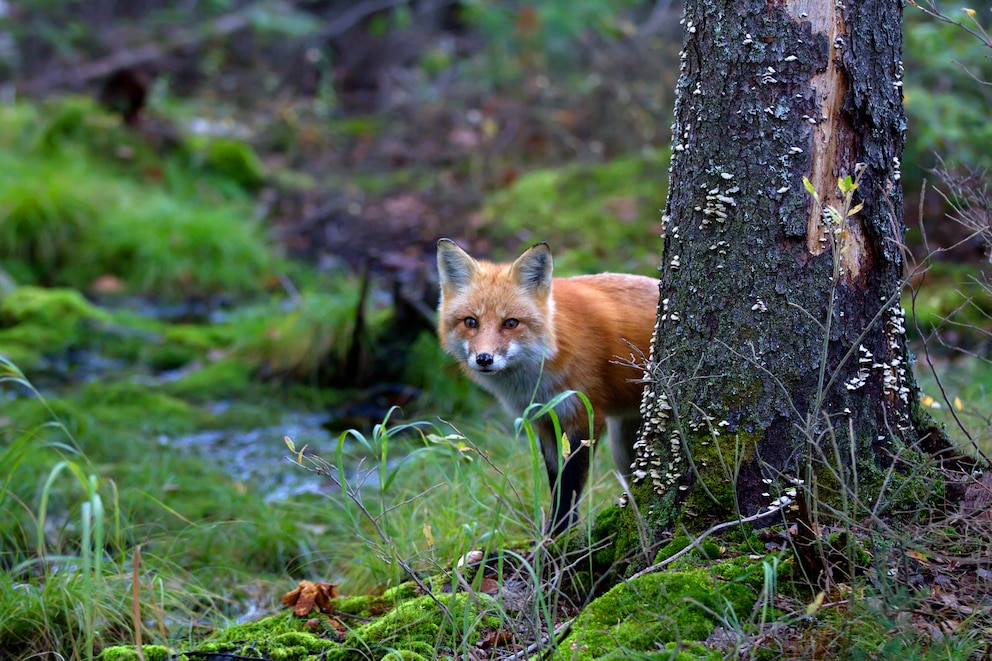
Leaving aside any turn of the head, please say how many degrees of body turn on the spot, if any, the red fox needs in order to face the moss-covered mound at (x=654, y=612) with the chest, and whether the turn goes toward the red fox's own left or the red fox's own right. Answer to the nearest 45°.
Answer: approximately 45° to the red fox's own left

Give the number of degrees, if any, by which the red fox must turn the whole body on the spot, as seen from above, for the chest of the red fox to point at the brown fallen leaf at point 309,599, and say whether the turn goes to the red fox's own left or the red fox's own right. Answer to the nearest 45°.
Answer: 0° — it already faces it

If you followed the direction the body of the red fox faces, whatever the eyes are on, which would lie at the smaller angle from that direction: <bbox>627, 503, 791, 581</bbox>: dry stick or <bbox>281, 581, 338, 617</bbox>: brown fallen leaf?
the brown fallen leaf

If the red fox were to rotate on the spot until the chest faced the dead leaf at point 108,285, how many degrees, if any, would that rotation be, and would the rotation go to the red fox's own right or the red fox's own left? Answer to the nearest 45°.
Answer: approximately 90° to the red fox's own right

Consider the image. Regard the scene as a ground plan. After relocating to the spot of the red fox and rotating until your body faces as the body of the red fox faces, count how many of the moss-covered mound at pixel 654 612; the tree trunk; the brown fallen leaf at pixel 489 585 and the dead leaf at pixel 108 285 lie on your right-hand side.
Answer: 1

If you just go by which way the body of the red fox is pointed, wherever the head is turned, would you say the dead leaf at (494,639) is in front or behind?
in front

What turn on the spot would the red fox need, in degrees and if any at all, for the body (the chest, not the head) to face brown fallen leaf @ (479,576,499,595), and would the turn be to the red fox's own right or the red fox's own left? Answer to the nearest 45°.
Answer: approximately 45° to the red fox's own left

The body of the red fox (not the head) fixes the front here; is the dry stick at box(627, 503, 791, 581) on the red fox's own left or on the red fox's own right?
on the red fox's own left

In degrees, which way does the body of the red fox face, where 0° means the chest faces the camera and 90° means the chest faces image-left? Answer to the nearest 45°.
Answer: approximately 45°

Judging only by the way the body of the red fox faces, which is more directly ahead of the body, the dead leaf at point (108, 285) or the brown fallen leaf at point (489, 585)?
the brown fallen leaf
